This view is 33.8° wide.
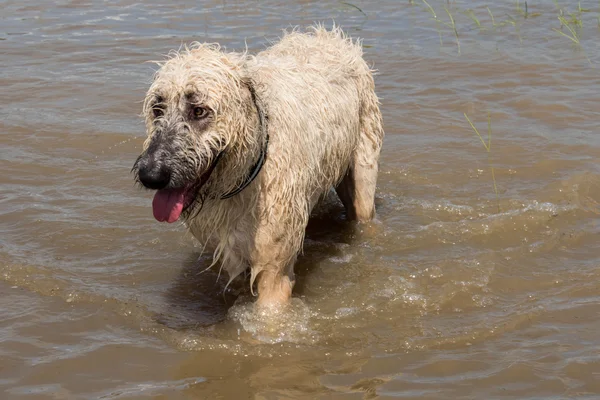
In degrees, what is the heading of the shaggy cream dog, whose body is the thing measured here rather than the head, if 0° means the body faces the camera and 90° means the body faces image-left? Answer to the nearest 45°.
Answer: approximately 45°
